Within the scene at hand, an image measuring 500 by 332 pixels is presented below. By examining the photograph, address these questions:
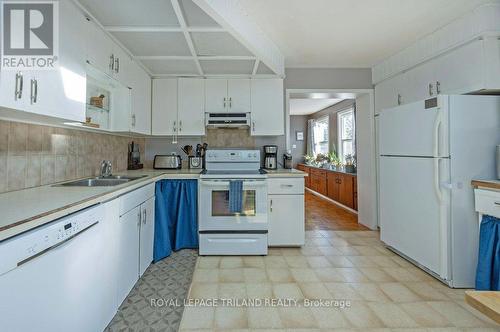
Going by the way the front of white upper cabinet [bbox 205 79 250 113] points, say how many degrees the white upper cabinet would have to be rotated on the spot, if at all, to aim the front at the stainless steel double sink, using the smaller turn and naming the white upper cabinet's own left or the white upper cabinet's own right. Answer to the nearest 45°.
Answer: approximately 45° to the white upper cabinet's own right

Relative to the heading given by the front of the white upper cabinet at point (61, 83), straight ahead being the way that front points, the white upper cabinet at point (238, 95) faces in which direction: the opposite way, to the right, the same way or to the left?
to the right

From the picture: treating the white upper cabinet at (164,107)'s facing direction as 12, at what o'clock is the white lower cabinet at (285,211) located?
The white lower cabinet is roughly at 10 o'clock from the white upper cabinet.

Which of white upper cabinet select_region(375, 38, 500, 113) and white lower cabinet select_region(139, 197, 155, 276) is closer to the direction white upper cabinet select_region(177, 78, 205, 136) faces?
the white lower cabinet

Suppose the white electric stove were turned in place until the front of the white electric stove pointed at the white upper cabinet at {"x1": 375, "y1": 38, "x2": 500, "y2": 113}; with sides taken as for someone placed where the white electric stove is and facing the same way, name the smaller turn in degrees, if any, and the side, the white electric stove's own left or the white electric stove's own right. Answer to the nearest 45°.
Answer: approximately 90° to the white electric stove's own left

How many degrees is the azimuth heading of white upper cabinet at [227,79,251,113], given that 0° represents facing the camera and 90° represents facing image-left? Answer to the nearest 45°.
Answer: approximately 0°

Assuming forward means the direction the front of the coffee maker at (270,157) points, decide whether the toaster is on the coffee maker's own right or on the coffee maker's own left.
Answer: on the coffee maker's own right
